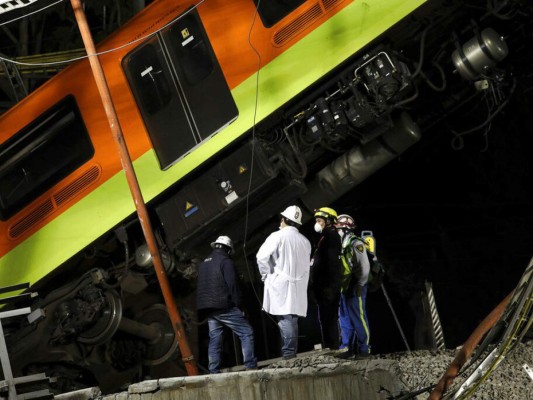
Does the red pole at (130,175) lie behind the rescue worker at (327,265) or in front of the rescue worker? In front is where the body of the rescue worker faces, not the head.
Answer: in front

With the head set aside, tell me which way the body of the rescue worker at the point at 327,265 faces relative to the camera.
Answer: to the viewer's left

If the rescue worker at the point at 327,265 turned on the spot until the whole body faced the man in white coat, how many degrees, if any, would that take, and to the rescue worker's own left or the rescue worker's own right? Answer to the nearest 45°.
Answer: approximately 45° to the rescue worker's own left

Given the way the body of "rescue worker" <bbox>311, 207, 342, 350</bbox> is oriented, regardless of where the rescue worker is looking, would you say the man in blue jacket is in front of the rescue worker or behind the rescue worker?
in front
